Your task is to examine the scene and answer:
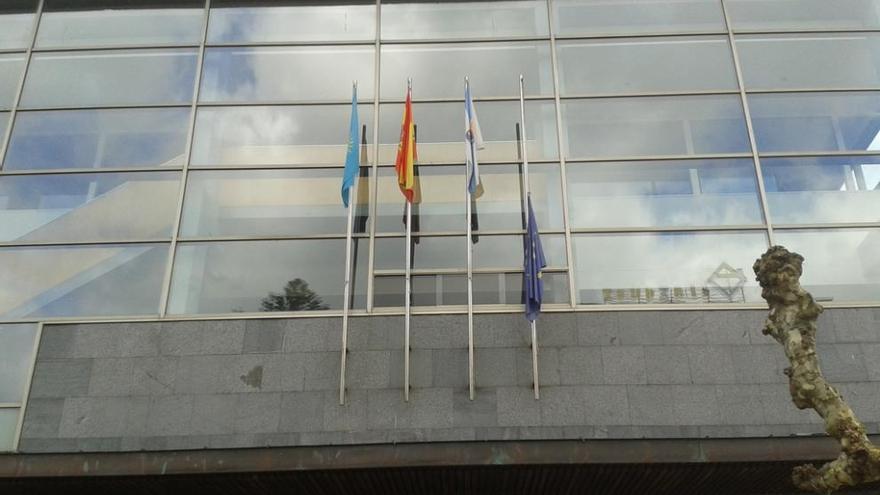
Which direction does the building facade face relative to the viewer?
toward the camera

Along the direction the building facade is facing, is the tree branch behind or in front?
in front

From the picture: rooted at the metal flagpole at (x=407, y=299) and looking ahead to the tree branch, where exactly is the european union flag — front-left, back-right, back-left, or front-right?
front-left
